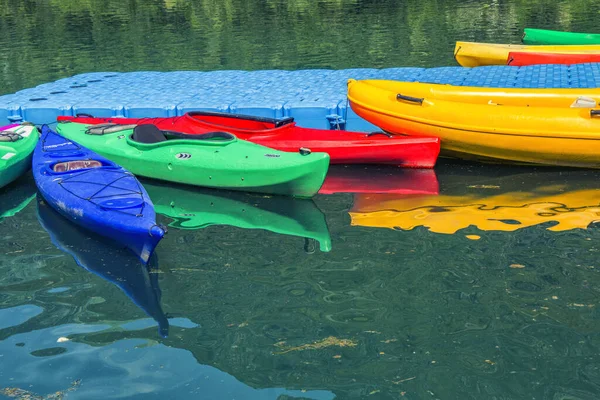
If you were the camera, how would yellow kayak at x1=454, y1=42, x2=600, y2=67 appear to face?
facing to the left of the viewer

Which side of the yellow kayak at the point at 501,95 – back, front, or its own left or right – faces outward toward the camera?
left

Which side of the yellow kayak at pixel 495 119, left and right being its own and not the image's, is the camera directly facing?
left

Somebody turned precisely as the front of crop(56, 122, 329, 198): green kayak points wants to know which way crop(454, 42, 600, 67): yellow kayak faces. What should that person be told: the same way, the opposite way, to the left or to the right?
the opposite way

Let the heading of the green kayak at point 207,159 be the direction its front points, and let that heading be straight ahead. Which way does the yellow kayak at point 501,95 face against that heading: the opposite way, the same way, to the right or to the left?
the opposite way

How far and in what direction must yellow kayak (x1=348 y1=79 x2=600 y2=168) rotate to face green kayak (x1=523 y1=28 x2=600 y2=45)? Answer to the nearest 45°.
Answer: approximately 90° to its right
